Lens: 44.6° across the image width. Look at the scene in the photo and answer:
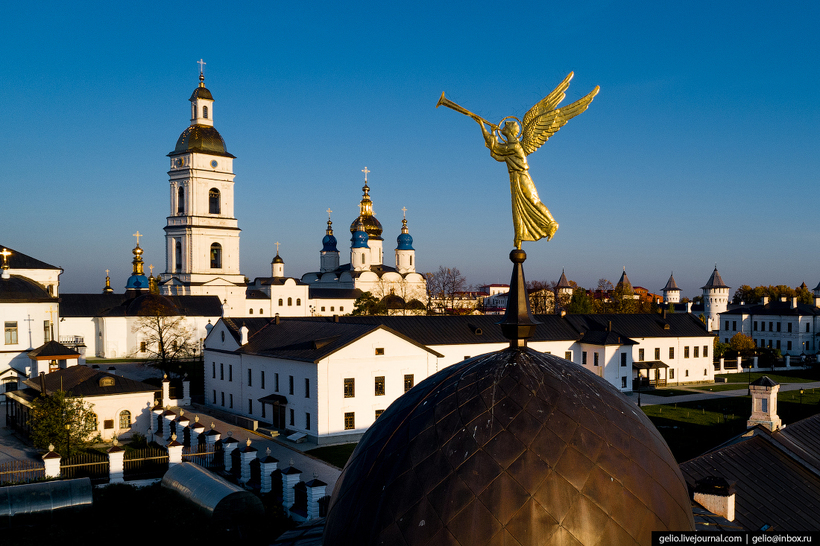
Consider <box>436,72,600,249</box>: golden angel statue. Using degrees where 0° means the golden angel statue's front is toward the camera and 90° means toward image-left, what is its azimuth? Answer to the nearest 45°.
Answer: approximately 90°

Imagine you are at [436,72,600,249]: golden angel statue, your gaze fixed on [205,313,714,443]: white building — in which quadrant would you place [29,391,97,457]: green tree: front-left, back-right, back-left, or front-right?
front-left

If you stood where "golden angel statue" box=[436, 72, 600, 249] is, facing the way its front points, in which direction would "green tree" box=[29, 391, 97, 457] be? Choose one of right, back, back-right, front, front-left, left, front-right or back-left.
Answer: front-right

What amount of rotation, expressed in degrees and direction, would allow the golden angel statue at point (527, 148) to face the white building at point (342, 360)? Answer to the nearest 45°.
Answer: approximately 90° to its right
